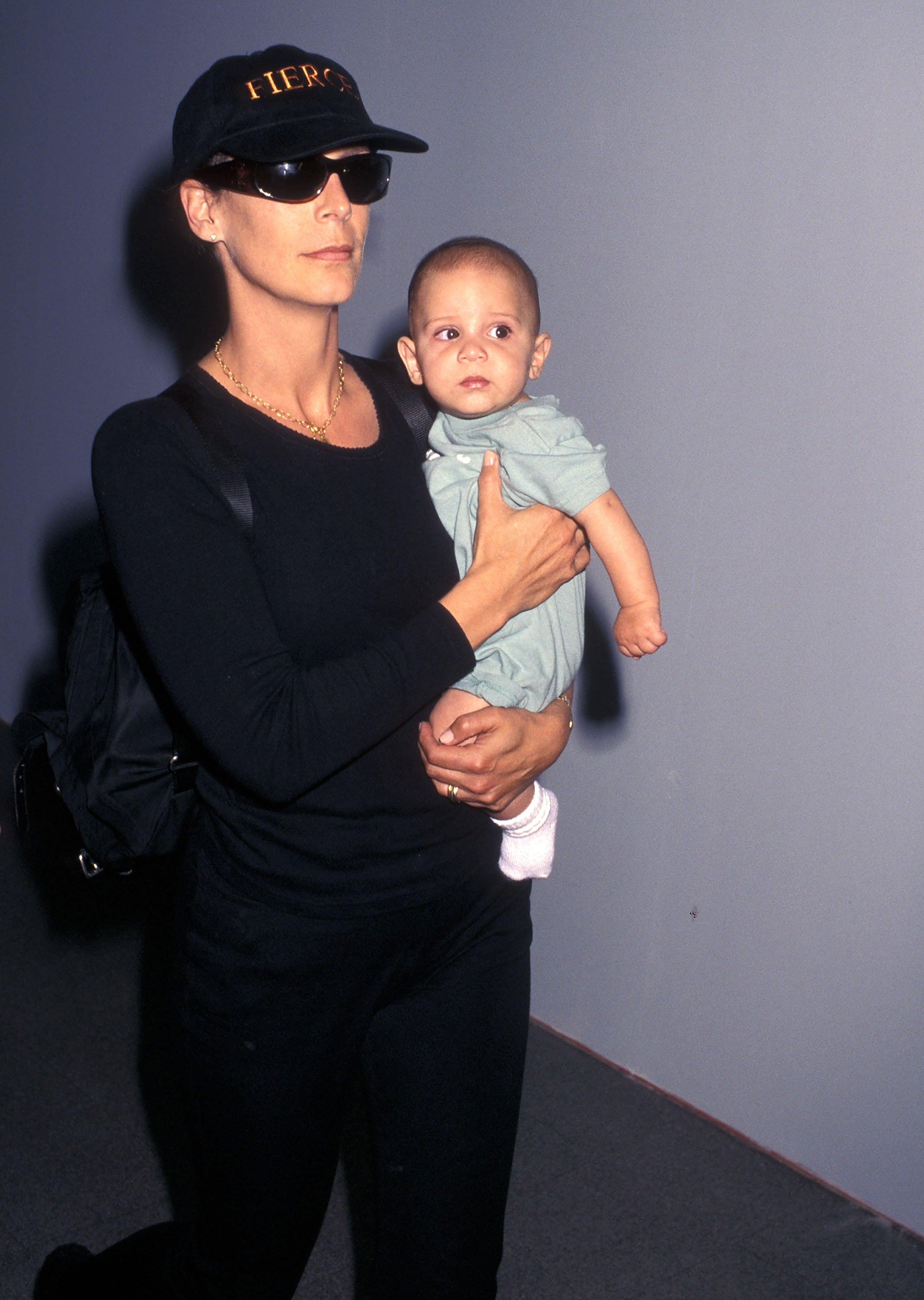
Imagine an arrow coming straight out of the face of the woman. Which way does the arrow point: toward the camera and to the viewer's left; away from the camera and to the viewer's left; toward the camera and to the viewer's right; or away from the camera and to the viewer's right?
toward the camera and to the viewer's right

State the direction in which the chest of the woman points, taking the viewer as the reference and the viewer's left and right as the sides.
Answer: facing the viewer and to the right of the viewer
